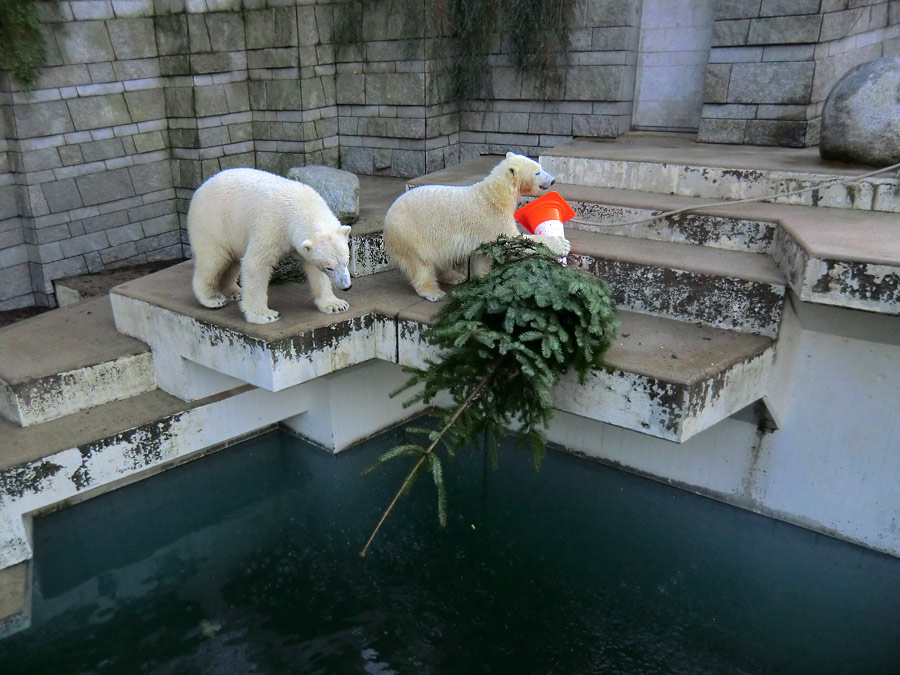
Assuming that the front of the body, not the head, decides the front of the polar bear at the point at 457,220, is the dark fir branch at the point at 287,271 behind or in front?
behind

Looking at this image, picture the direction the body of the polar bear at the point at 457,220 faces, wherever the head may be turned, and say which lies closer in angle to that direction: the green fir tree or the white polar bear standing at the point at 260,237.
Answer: the green fir tree

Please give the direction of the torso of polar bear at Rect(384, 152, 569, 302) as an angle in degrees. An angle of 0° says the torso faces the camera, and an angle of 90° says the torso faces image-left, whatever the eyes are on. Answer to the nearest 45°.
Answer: approximately 270°

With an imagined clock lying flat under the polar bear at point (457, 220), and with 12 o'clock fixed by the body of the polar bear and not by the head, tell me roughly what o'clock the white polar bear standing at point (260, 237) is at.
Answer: The white polar bear standing is roughly at 6 o'clock from the polar bear.

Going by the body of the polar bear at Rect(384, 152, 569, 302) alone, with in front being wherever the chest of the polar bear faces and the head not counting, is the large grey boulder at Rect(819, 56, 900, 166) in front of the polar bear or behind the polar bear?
in front

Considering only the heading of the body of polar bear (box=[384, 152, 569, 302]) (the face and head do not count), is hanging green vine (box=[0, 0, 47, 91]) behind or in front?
behind

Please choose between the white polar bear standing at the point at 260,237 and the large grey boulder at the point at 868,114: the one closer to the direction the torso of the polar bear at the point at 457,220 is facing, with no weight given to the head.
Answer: the large grey boulder

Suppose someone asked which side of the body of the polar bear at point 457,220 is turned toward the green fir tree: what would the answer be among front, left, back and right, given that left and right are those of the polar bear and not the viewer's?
right
